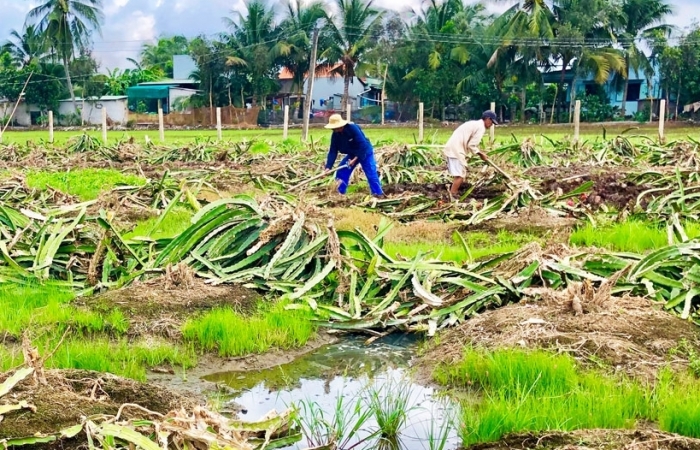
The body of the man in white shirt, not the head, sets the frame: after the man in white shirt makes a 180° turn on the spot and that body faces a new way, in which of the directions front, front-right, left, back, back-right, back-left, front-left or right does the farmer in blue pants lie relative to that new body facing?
front

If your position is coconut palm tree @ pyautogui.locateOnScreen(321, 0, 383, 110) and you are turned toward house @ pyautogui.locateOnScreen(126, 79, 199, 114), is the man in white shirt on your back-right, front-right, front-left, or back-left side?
back-left

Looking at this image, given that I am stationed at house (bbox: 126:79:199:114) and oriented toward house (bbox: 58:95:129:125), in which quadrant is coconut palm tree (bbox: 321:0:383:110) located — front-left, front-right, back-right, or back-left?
back-left

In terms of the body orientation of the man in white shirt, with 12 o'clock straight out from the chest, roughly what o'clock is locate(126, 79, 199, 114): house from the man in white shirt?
The house is roughly at 8 o'clock from the man in white shirt.

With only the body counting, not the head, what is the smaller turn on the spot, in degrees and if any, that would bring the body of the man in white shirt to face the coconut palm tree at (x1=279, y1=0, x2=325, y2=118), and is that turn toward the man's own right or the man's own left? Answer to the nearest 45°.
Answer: approximately 90° to the man's own left

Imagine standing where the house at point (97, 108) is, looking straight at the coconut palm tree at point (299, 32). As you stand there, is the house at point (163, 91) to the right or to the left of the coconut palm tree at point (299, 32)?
left

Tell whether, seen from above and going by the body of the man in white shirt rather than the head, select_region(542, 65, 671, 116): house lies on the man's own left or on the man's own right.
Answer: on the man's own left

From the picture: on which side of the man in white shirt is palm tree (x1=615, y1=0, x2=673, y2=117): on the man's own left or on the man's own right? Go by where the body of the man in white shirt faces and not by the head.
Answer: on the man's own left

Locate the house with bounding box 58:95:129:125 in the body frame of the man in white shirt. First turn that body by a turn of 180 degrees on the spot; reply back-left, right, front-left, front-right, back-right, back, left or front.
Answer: front-right

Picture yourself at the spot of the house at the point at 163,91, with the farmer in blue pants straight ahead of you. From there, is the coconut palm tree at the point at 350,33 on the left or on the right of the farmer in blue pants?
left

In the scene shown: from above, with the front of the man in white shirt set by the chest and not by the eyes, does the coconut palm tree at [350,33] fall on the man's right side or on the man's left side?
on the man's left side

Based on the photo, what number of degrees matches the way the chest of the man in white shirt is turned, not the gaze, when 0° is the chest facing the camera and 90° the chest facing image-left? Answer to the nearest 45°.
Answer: approximately 270°
